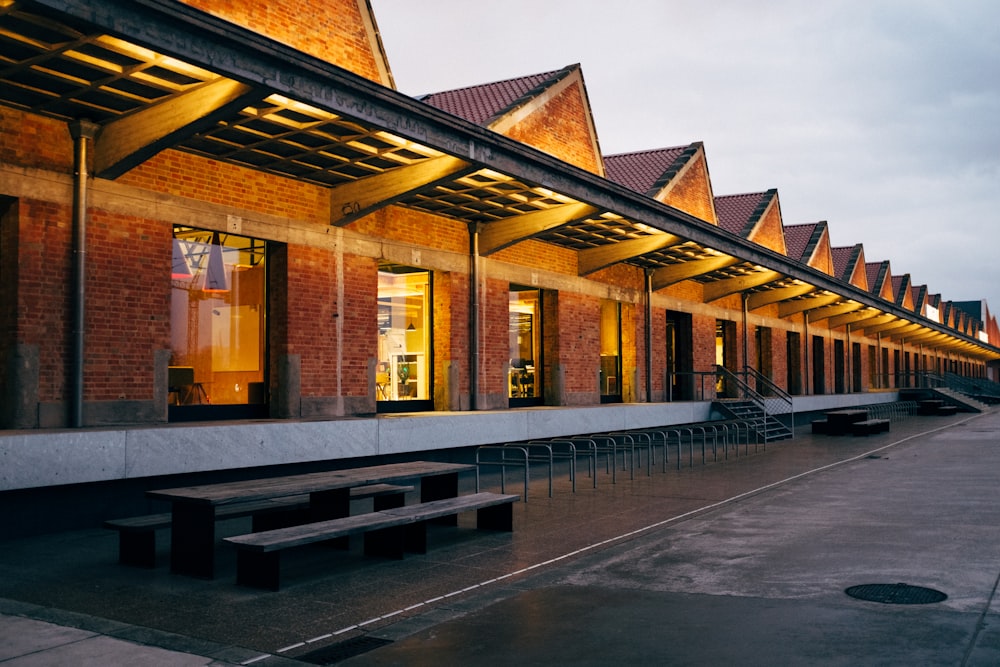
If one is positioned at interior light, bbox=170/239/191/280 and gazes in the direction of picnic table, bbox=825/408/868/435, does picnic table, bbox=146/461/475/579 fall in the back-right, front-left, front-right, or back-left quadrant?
back-right

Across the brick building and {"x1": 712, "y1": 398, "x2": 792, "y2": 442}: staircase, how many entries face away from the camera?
0

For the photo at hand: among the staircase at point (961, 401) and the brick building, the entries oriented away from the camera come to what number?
0

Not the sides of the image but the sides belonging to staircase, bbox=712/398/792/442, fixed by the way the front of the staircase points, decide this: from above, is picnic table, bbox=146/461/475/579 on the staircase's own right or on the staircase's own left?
on the staircase's own right

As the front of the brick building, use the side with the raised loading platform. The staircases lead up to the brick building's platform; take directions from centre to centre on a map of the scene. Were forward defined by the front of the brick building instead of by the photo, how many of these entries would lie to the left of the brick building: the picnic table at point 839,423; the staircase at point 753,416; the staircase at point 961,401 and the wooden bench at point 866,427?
4

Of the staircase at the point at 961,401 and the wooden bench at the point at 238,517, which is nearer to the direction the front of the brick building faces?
the wooden bench

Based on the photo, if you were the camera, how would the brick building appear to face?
facing the viewer and to the right of the viewer

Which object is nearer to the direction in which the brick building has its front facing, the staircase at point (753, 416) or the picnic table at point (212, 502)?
the picnic table

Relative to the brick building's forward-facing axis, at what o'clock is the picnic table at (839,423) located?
The picnic table is roughly at 9 o'clock from the brick building.
